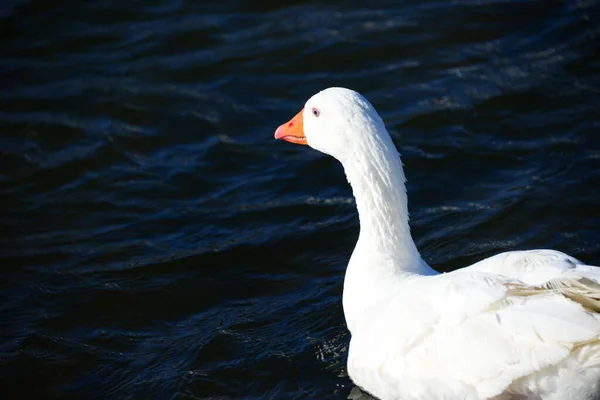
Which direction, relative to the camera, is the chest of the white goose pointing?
to the viewer's left
